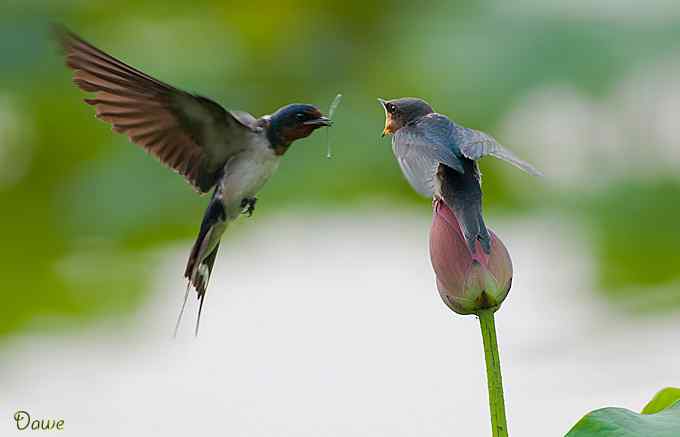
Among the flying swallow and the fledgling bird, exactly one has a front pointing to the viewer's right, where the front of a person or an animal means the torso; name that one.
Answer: the flying swallow

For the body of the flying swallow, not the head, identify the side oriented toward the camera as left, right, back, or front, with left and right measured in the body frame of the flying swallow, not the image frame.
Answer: right

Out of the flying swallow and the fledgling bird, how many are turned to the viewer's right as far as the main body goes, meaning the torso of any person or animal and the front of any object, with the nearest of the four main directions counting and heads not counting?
1

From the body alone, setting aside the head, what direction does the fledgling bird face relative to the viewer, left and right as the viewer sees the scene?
facing away from the viewer and to the left of the viewer
